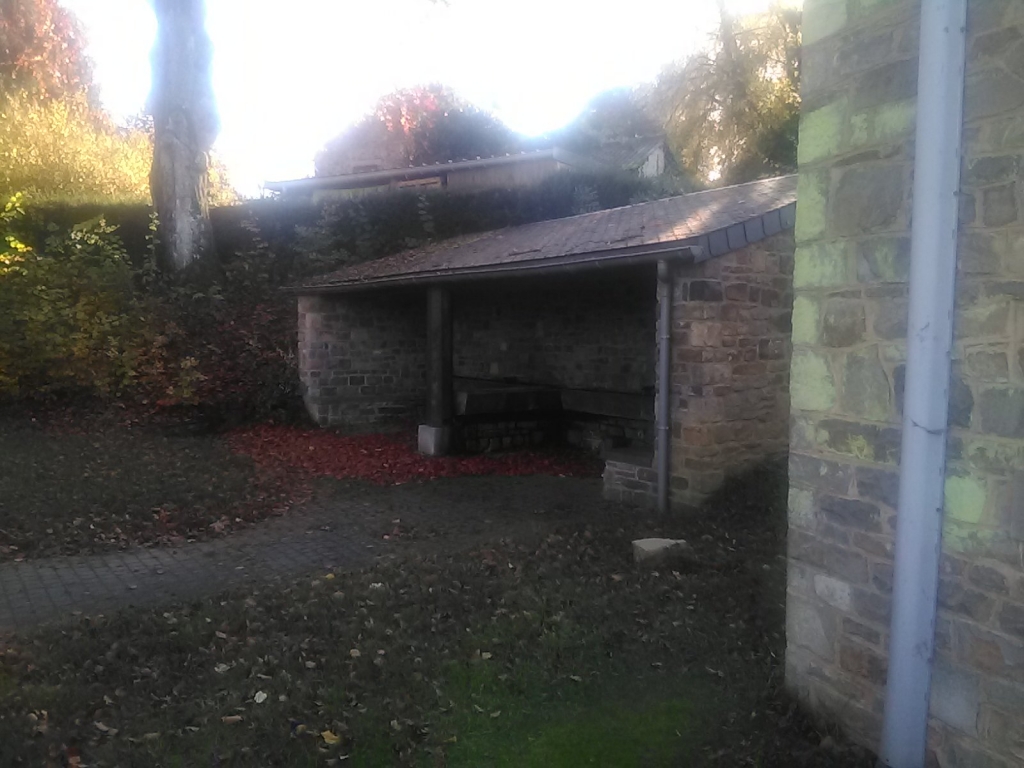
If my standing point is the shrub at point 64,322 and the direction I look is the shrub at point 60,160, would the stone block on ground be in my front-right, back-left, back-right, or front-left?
back-right

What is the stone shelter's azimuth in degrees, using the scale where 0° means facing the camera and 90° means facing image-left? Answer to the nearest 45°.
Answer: approximately 45°

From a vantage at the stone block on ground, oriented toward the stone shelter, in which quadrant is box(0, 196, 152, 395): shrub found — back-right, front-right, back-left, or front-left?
front-left

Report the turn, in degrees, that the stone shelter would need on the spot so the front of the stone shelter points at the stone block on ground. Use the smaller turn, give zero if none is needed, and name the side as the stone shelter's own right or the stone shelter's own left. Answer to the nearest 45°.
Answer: approximately 45° to the stone shelter's own left

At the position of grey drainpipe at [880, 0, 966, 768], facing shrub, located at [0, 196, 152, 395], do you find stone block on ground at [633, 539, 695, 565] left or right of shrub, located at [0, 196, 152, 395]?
right

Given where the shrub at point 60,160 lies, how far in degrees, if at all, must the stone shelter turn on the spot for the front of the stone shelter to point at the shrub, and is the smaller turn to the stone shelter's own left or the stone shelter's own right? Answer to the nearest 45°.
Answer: approximately 90° to the stone shelter's own right

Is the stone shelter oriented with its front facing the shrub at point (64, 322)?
no
